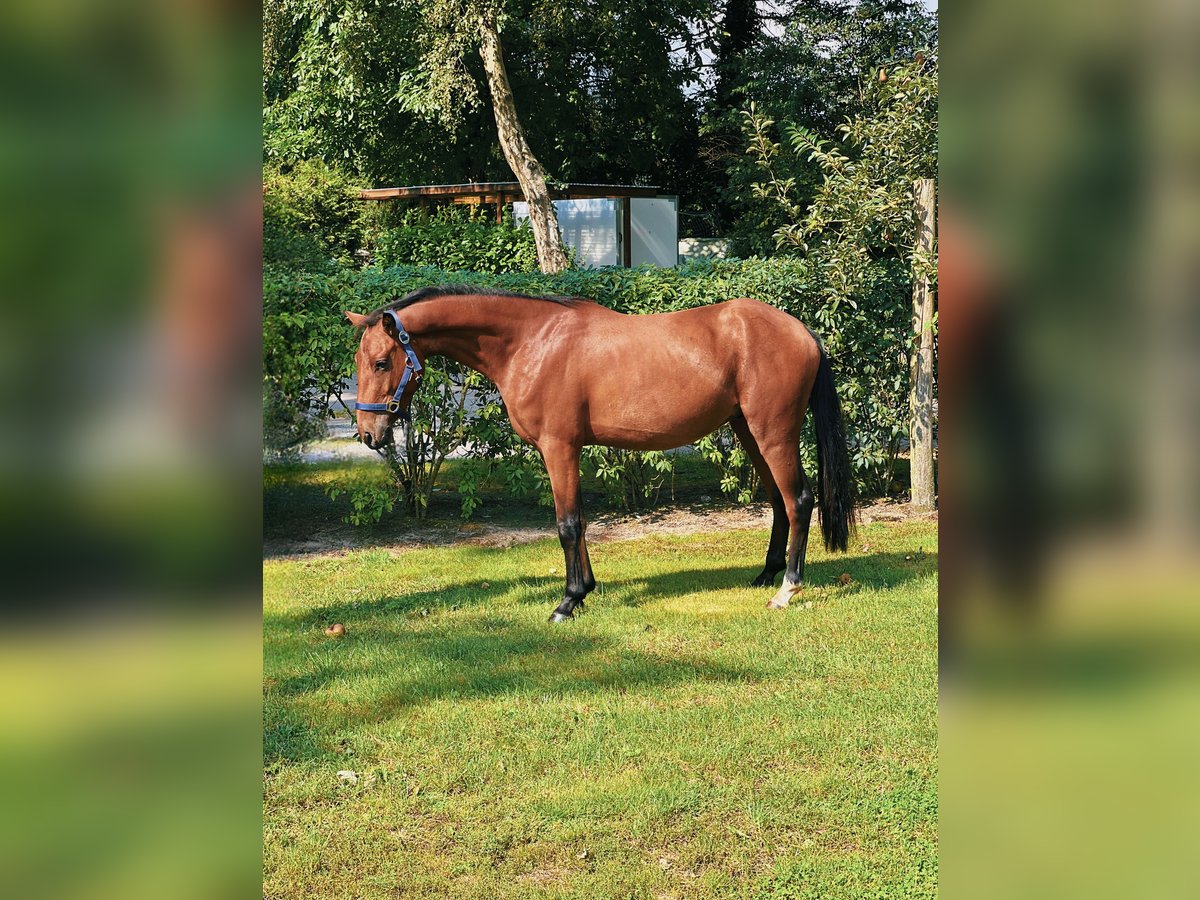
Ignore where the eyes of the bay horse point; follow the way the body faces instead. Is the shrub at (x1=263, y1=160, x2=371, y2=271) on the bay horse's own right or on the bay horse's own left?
on the bay horse's own right

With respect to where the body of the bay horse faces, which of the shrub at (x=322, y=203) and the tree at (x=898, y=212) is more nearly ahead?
the shrub

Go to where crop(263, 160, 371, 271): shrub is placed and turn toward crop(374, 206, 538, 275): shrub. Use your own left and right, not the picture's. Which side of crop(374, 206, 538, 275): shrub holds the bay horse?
right

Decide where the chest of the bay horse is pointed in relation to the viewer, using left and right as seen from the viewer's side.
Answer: facing to the left of the viewer

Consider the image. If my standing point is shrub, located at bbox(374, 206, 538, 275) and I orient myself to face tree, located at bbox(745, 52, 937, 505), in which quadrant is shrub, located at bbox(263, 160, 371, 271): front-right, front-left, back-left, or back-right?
back-right

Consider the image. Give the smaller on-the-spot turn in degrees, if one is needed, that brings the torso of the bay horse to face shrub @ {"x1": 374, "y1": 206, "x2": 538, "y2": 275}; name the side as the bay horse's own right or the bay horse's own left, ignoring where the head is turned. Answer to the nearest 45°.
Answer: approximately 90° to the bay horse's own right
